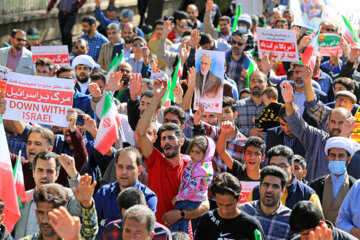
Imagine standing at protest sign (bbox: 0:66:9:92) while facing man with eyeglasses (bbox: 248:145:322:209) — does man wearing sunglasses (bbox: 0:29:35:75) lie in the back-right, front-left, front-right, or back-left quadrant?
back-left

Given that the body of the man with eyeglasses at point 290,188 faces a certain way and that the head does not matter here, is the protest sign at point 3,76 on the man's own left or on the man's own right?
on the man's own right

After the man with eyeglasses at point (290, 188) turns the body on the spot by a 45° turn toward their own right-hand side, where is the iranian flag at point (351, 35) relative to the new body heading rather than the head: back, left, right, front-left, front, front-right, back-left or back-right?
right

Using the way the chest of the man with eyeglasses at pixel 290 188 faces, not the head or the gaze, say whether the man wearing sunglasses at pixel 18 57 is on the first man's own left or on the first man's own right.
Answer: on the first man's own right

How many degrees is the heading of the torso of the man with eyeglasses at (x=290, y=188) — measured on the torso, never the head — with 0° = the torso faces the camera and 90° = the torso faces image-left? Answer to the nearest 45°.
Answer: approximately 45°
